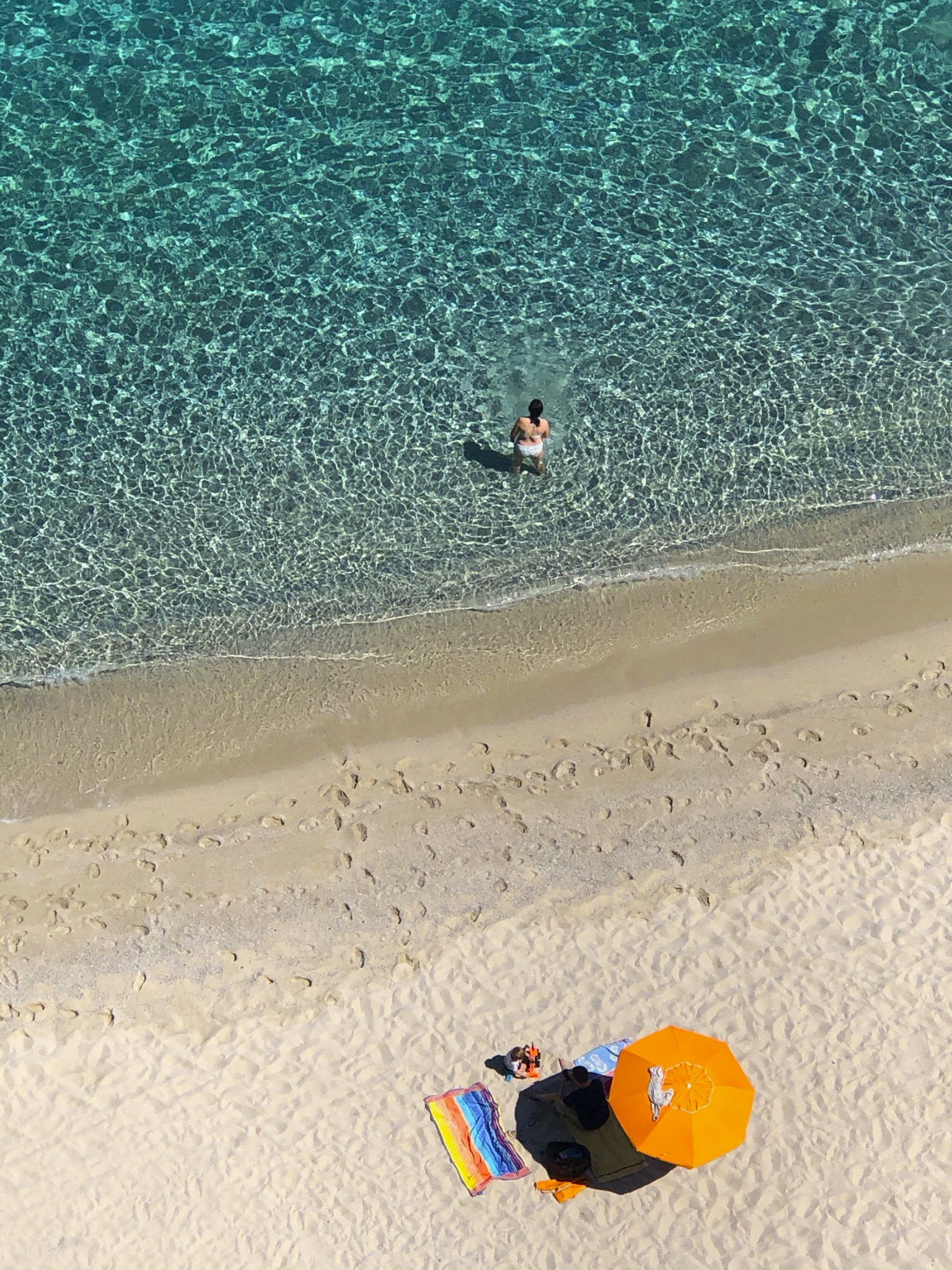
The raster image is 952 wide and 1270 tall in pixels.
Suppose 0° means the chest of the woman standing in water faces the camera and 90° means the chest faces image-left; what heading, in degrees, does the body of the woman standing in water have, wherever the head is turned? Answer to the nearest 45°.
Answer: approximately 180°

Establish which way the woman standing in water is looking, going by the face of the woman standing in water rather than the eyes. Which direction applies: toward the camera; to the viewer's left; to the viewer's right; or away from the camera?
away from the camera
